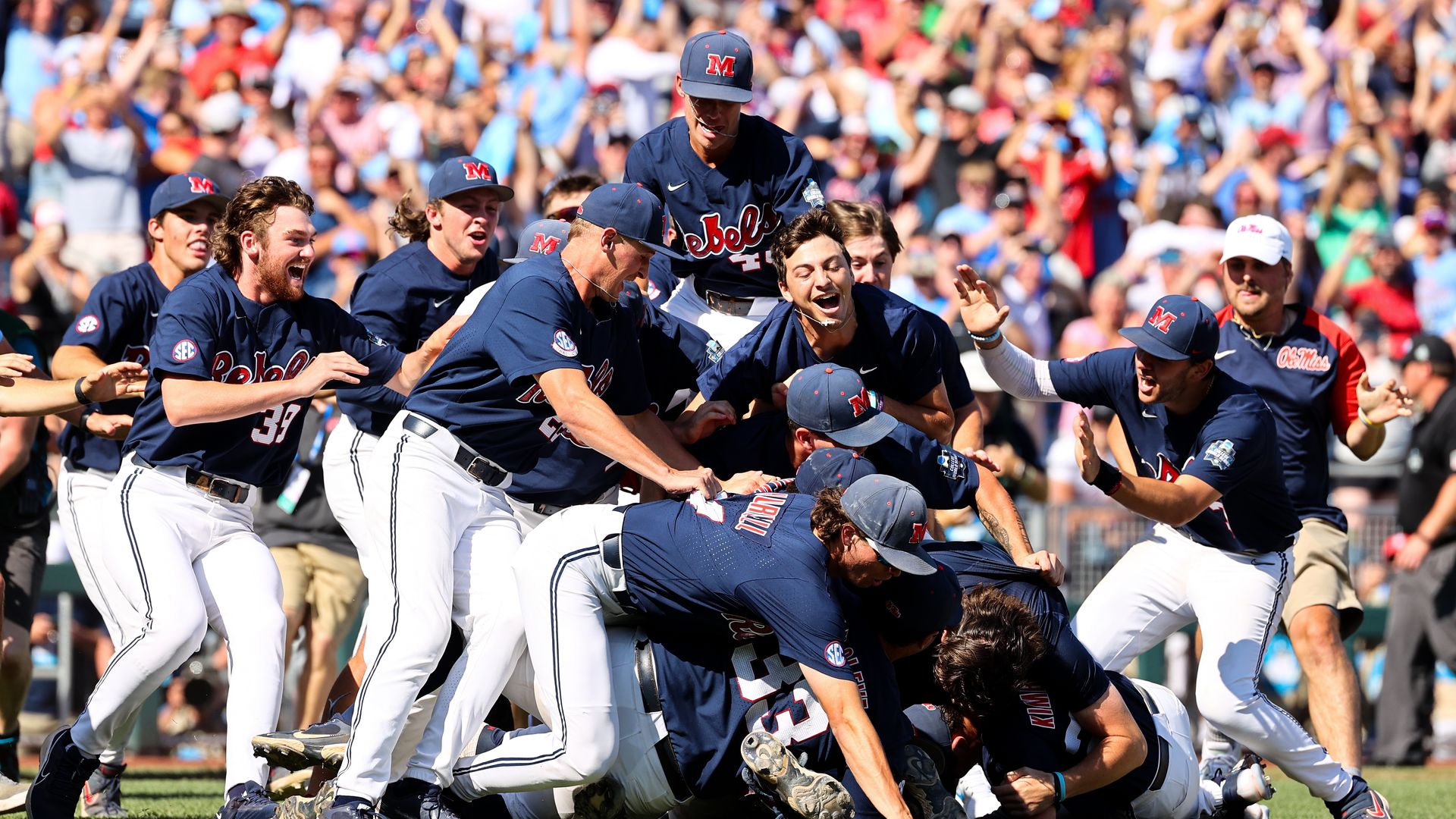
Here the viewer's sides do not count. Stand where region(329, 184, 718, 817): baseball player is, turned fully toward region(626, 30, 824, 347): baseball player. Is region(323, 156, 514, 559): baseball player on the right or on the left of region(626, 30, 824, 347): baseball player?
left

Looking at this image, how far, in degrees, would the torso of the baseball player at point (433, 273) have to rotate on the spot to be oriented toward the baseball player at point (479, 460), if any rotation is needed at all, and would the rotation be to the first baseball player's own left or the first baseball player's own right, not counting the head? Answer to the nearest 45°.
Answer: approximately 45° to the first baseball player's own right

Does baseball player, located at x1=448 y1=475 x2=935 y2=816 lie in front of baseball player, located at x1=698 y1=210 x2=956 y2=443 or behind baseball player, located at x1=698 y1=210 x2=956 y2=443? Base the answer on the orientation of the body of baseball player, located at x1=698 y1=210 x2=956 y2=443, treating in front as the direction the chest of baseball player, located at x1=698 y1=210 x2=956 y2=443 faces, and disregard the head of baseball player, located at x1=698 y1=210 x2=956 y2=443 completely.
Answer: in front

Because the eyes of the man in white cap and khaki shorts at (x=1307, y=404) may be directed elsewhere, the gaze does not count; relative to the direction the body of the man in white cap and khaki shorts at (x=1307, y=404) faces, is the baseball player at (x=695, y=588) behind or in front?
in front

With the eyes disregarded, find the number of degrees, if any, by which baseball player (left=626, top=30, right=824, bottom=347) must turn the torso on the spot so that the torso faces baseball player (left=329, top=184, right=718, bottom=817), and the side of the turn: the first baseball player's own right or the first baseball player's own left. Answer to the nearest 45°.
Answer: approximately 45° to the first baseball player's own right

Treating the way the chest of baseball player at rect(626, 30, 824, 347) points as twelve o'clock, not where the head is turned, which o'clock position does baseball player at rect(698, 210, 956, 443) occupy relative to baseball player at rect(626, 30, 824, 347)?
baseball player at rect(698, 210, 956, 443) is roughly at 11 o'clock from baseball player at rect(626, 30, 824, 347).

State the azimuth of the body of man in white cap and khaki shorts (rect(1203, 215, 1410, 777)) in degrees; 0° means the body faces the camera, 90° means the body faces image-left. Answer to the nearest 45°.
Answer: approximately 0°

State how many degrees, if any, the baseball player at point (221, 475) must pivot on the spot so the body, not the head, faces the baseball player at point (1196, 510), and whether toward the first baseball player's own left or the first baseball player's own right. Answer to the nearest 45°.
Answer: approximately 45° to the first baseball player's own left

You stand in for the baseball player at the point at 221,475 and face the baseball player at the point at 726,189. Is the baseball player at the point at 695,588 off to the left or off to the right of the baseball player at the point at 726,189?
right

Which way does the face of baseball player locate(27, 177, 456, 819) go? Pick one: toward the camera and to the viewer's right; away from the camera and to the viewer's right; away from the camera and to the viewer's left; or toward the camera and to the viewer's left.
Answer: toward the camera and to the viewer's right

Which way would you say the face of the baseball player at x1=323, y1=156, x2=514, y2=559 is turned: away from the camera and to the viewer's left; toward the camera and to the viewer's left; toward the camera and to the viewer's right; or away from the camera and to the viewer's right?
toward the camera and to the viewer's right

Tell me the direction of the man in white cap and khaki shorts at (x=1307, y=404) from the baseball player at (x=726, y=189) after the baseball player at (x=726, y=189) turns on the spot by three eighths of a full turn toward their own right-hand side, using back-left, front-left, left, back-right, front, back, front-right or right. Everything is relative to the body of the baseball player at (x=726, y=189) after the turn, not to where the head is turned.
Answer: back-right

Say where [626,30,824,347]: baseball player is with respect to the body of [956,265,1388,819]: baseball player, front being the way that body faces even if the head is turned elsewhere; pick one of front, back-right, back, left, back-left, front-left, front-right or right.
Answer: front-right

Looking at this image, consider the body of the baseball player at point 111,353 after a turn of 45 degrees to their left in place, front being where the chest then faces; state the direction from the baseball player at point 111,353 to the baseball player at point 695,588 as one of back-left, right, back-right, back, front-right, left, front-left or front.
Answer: front-right

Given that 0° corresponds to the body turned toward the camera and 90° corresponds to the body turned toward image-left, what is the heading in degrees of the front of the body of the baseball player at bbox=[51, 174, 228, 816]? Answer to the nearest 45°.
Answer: approximately 315°

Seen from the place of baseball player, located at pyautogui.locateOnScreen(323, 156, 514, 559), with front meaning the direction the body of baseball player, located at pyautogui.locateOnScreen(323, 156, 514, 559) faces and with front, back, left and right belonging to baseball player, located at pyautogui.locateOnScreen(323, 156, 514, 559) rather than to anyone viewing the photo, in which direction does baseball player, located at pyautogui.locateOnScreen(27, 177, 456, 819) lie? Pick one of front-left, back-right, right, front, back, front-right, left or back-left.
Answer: right
